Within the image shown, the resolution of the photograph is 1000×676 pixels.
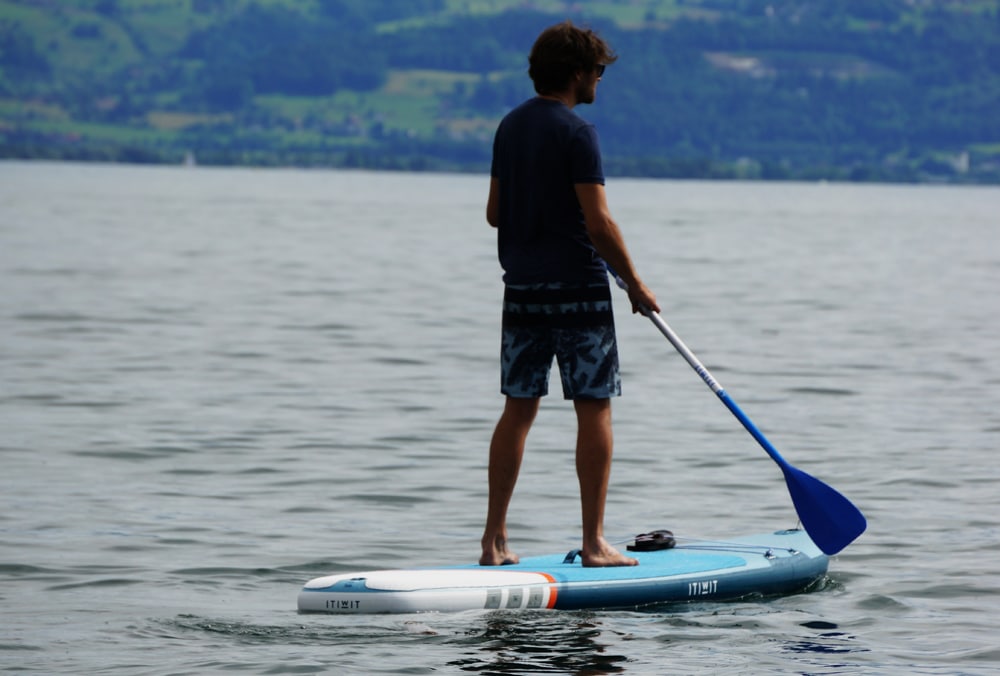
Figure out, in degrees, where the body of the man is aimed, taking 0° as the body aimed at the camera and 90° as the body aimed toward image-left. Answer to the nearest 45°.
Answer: approximately 225°

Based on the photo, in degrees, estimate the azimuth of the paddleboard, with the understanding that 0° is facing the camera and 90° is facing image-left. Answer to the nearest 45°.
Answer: approximately 270°
